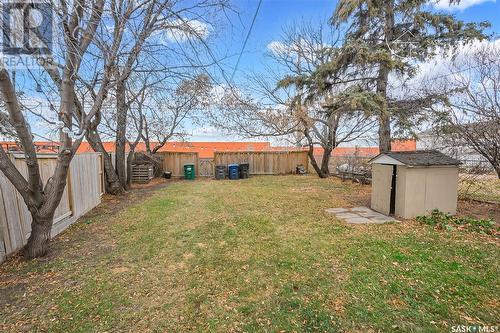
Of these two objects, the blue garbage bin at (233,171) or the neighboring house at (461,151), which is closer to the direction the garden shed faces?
the blue garbage bin

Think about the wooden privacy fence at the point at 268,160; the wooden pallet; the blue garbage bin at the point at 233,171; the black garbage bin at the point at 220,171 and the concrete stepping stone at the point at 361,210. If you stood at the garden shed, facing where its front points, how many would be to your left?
0

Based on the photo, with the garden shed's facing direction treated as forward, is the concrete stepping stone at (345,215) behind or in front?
in front

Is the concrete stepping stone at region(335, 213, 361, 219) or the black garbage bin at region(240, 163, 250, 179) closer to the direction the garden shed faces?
the concrete stepping stone

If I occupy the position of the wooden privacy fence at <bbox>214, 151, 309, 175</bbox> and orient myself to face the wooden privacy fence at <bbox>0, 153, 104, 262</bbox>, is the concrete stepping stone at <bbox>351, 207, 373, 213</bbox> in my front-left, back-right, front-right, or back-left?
front-left

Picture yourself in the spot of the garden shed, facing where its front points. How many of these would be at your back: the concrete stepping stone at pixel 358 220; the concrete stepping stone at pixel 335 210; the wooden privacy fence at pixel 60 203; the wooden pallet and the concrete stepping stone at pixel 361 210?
0

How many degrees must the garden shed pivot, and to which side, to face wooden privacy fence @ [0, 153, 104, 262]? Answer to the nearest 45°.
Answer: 0° — it already faces it

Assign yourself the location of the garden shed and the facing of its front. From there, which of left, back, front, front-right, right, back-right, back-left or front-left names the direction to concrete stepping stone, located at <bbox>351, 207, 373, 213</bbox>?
front-right

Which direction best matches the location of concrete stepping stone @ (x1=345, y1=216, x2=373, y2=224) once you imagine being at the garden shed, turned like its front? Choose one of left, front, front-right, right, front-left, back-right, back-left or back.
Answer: front

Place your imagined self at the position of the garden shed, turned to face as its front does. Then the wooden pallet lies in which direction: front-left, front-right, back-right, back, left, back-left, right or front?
front-right

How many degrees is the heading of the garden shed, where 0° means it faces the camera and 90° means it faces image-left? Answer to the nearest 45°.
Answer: approximately 45°

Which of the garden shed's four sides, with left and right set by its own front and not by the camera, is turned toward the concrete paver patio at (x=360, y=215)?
front

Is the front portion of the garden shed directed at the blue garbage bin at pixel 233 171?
no

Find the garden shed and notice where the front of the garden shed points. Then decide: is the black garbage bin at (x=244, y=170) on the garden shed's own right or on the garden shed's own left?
on the garden shed's own right

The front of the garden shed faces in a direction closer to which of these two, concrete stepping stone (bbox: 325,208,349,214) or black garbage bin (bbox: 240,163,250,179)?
the concrete stepping stone
